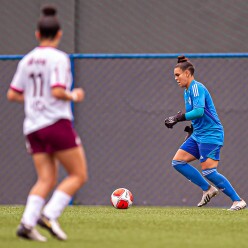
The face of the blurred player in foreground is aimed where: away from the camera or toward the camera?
away from the camera

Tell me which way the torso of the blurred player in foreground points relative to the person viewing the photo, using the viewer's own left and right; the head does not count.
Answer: facing away from the viewer and to the right of the viewer
